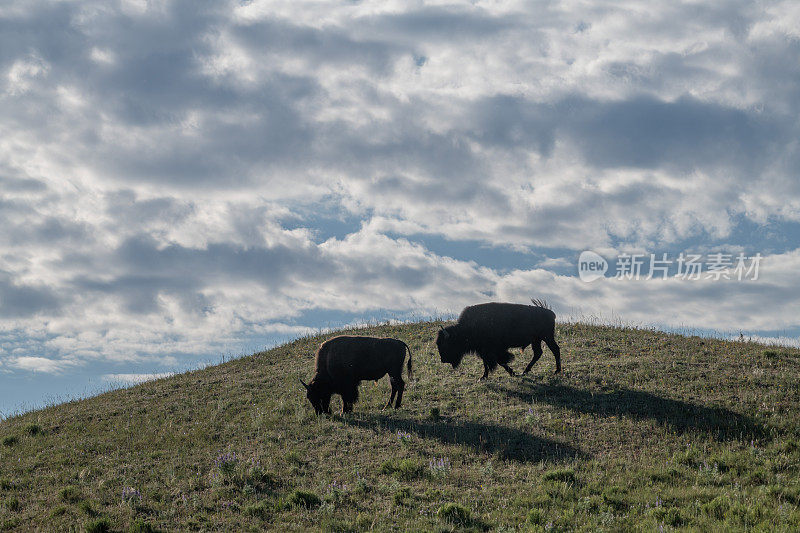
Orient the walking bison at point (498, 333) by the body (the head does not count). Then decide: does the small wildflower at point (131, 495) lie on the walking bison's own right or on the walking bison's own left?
on the walking bison's own left

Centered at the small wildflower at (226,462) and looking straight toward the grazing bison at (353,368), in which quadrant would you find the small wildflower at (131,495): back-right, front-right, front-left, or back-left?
back-left

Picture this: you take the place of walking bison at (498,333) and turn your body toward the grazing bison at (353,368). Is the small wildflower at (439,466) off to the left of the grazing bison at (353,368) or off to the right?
left

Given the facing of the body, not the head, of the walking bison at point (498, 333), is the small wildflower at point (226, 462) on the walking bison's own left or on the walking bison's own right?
on the walking bison's own left

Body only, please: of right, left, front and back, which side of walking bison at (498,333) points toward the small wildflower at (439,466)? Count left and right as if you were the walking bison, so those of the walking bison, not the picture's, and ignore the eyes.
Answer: left

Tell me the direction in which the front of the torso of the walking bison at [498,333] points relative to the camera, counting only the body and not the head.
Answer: to the viewer's left
